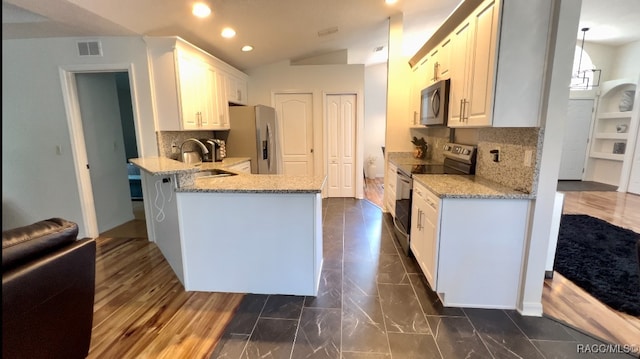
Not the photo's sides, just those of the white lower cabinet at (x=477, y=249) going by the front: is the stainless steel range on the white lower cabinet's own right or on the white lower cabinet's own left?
on the white lower cabinet's own right

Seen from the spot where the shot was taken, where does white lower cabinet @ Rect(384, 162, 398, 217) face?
facing to the left of the viewer

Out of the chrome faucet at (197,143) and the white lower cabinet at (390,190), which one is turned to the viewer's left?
the white lower cabinet

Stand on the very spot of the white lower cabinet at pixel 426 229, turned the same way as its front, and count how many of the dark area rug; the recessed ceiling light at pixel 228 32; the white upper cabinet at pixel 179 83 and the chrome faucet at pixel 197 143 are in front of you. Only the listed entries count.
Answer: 3

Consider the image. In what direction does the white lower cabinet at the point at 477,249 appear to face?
to the viewer's left

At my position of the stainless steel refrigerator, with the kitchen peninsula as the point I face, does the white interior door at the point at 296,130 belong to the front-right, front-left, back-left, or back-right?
back-left
